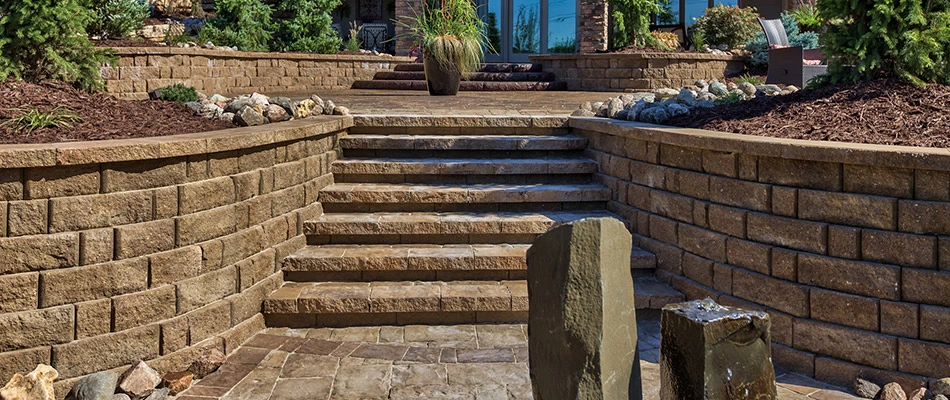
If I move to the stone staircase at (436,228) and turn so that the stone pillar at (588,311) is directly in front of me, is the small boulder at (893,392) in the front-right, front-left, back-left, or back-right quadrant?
front-left

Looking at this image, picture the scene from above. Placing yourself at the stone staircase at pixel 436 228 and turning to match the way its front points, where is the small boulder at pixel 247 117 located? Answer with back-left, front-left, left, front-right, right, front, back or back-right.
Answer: right

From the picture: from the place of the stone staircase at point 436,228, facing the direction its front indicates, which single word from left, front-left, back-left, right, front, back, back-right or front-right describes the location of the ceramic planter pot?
back

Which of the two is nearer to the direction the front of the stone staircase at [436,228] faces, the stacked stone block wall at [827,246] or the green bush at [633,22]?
the stacked stone block wall

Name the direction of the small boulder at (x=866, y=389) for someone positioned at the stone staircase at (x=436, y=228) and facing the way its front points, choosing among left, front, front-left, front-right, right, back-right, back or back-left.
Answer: front-left

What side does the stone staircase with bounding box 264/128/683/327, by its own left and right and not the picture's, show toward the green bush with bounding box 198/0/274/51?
back

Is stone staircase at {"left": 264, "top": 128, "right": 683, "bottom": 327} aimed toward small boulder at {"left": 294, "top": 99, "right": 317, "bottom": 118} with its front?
no

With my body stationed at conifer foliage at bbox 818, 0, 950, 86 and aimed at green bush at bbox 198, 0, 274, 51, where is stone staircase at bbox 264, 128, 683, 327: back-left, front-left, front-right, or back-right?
front-left

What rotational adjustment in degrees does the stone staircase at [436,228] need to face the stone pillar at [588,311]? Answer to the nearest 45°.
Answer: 0° — it already faces it

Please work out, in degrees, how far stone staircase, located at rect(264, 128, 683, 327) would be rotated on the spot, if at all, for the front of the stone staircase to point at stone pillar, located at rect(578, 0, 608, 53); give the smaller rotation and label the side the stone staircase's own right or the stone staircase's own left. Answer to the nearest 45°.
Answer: approximately 180°

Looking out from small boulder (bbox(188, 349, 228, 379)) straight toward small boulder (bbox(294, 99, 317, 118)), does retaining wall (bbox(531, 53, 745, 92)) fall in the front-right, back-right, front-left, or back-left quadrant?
front-right

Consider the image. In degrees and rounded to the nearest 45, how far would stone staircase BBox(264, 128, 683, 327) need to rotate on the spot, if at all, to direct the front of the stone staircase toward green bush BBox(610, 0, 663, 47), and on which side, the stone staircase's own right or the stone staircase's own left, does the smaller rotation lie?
approximately 180°

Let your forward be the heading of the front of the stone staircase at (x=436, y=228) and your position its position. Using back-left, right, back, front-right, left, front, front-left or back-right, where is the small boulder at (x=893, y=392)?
front-left

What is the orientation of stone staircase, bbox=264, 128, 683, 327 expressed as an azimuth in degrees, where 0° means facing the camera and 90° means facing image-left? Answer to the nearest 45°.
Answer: approximately 0°

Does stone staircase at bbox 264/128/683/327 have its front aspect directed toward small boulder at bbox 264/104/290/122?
no

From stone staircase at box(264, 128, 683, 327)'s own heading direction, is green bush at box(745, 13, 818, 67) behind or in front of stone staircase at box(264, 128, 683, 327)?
behind

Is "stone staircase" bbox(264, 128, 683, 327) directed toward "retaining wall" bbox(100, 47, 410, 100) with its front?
no

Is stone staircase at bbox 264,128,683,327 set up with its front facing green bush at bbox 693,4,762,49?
no
